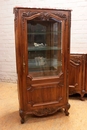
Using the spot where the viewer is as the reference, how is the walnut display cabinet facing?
facing the viewer and to the right of the viewer

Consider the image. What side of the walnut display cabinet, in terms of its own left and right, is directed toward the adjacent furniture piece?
left
